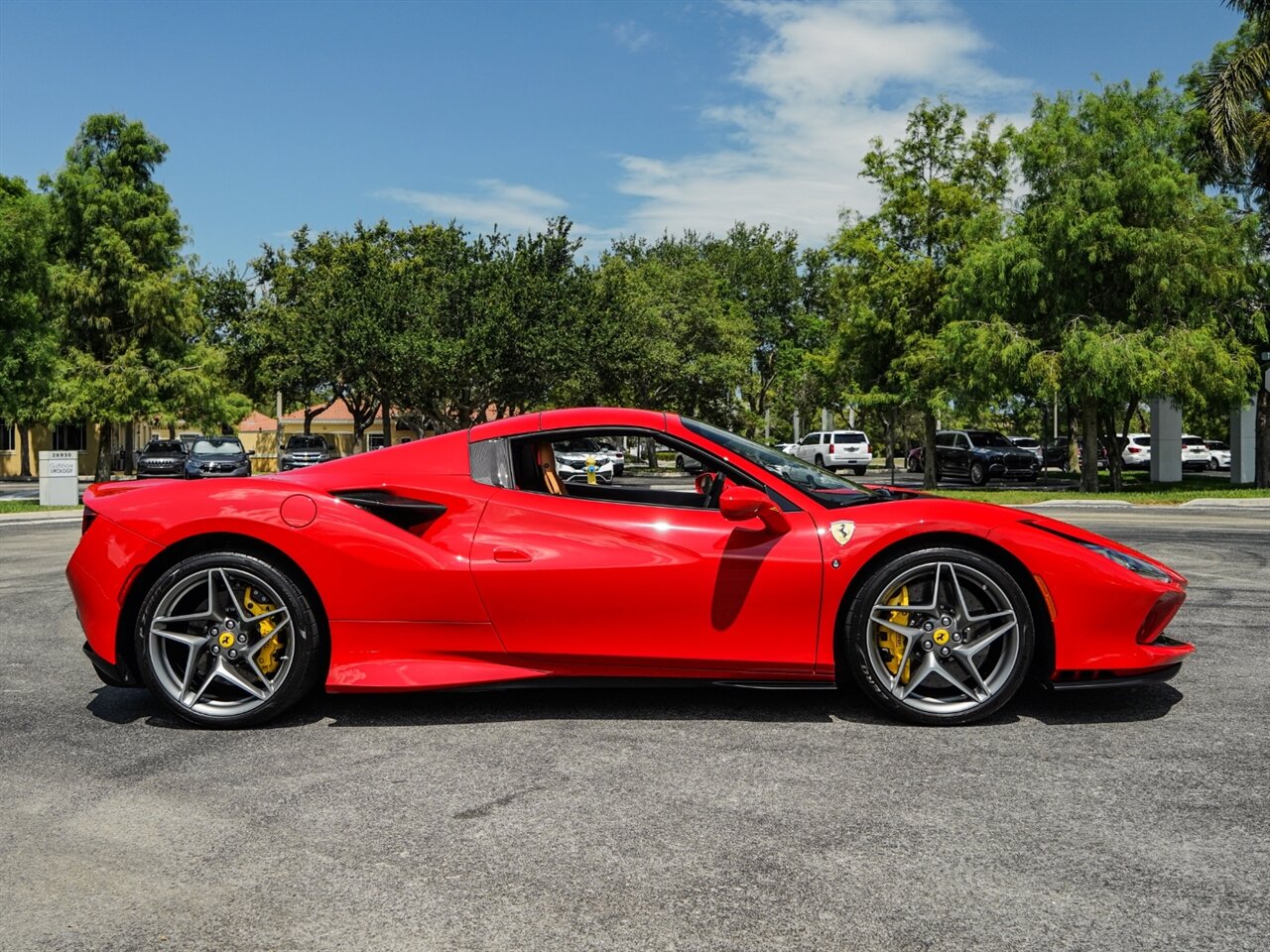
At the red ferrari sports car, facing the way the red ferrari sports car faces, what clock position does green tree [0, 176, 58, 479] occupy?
The green tree is roughly at 8 o'clock from the red ferrari sports car.

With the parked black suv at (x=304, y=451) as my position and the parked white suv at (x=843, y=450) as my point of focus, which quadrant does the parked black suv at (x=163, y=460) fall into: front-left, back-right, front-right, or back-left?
back-right

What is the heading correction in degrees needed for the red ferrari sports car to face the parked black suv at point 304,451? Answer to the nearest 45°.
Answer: approximately 90° to its left

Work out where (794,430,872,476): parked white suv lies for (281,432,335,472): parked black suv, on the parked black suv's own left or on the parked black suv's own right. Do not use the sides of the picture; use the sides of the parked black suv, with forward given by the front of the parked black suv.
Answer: on the parked black suv's own left

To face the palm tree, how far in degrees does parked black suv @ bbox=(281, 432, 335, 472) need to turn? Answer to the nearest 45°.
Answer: approximately 45° to its left

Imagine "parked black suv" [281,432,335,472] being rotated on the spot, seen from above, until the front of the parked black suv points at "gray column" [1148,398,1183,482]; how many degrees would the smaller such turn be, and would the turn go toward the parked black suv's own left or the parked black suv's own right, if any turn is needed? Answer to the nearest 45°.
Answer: approximately 45° to the parked black suv's own left

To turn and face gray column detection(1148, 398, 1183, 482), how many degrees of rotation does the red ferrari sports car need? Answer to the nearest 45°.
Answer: approximately 45° to its left

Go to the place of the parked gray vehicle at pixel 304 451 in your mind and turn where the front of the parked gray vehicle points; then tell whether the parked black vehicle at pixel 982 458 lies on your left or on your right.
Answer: on your left

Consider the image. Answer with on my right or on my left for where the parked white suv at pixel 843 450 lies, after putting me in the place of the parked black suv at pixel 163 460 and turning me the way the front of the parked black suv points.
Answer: on my left

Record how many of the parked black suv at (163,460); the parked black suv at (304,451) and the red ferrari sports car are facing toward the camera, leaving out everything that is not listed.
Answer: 2

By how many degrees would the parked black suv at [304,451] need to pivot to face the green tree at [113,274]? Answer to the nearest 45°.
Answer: approximately 45° to its right

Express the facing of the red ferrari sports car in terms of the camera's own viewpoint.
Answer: facing to the right of the viewer
